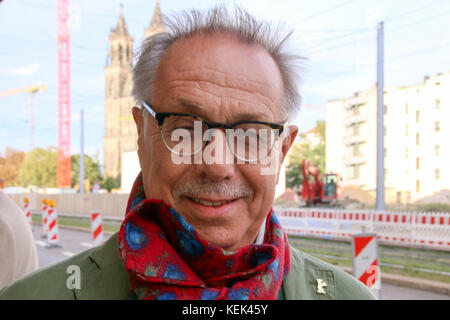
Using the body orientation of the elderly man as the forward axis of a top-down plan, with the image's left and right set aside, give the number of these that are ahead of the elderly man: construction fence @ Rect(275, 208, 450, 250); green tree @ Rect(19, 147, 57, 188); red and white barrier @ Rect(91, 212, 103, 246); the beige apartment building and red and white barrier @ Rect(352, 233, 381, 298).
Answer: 0

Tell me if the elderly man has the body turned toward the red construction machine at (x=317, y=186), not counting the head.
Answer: no

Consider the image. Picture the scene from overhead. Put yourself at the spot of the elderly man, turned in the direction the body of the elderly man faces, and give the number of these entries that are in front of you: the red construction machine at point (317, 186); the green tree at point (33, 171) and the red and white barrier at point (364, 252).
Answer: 0

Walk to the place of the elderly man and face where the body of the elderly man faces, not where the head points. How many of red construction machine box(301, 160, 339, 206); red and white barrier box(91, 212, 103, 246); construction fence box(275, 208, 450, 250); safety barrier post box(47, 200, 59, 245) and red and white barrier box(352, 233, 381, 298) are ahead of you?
0

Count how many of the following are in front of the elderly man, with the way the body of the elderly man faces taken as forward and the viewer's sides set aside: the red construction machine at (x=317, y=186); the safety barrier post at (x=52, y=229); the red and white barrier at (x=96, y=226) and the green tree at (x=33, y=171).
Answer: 0

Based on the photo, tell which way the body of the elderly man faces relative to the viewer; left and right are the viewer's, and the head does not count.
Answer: facing the viewer

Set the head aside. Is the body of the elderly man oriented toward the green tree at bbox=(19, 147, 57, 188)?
no

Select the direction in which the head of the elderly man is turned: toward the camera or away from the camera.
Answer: toward the camera

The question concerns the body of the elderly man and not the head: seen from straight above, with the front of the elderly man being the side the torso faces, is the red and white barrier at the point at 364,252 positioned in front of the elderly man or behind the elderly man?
behind

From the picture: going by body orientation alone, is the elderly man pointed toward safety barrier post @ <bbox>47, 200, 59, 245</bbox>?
no

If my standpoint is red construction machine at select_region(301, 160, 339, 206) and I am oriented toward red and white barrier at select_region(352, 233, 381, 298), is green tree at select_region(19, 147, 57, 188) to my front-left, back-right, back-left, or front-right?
back-right

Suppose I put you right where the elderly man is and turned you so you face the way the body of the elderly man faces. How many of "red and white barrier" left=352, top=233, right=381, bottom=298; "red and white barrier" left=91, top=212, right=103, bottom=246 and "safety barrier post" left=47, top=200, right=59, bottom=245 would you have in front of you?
0

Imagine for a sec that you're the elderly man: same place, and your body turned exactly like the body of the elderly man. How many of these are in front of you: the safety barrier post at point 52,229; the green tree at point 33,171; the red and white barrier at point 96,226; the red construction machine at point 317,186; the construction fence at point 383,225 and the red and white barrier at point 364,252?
0

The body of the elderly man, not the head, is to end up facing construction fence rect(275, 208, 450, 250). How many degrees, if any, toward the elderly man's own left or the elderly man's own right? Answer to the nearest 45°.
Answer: approximately 135° to the elderly man's own left
